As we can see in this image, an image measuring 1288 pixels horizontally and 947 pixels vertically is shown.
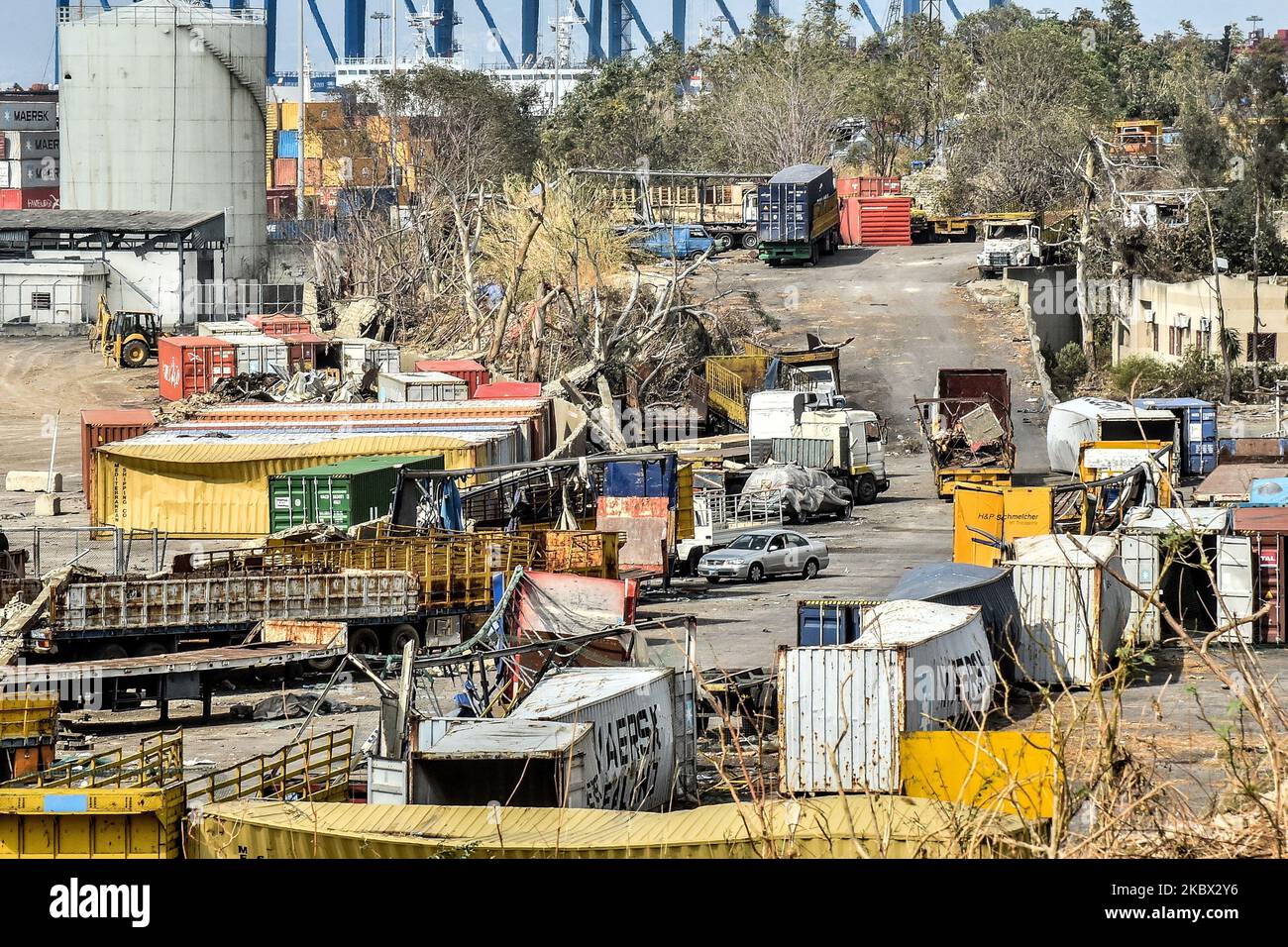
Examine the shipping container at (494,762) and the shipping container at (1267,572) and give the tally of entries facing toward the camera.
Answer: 2

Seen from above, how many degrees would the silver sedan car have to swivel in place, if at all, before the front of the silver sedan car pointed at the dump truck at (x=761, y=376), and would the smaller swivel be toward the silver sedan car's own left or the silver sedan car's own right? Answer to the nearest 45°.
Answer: approximately 135° to the silver sedan car's own right

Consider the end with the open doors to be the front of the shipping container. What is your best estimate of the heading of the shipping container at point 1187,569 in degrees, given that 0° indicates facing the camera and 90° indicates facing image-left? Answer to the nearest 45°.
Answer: approximately 0°

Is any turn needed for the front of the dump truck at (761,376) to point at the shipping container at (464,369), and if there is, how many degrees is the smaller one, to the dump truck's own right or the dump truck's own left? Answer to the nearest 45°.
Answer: approximately 135° to the dump truck's own right

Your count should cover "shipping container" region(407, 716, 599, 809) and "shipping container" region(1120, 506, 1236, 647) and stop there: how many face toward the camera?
2

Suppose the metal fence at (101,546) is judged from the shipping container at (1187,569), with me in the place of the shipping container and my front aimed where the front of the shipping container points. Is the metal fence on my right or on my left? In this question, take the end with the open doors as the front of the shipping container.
on my right

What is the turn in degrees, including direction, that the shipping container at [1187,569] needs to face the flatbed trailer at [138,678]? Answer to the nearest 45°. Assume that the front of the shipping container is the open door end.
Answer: approximately 45° to its right

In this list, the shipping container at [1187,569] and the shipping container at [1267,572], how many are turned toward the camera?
2

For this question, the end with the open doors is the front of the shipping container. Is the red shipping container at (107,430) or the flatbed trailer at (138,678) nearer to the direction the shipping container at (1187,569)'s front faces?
the flatbed trailer
